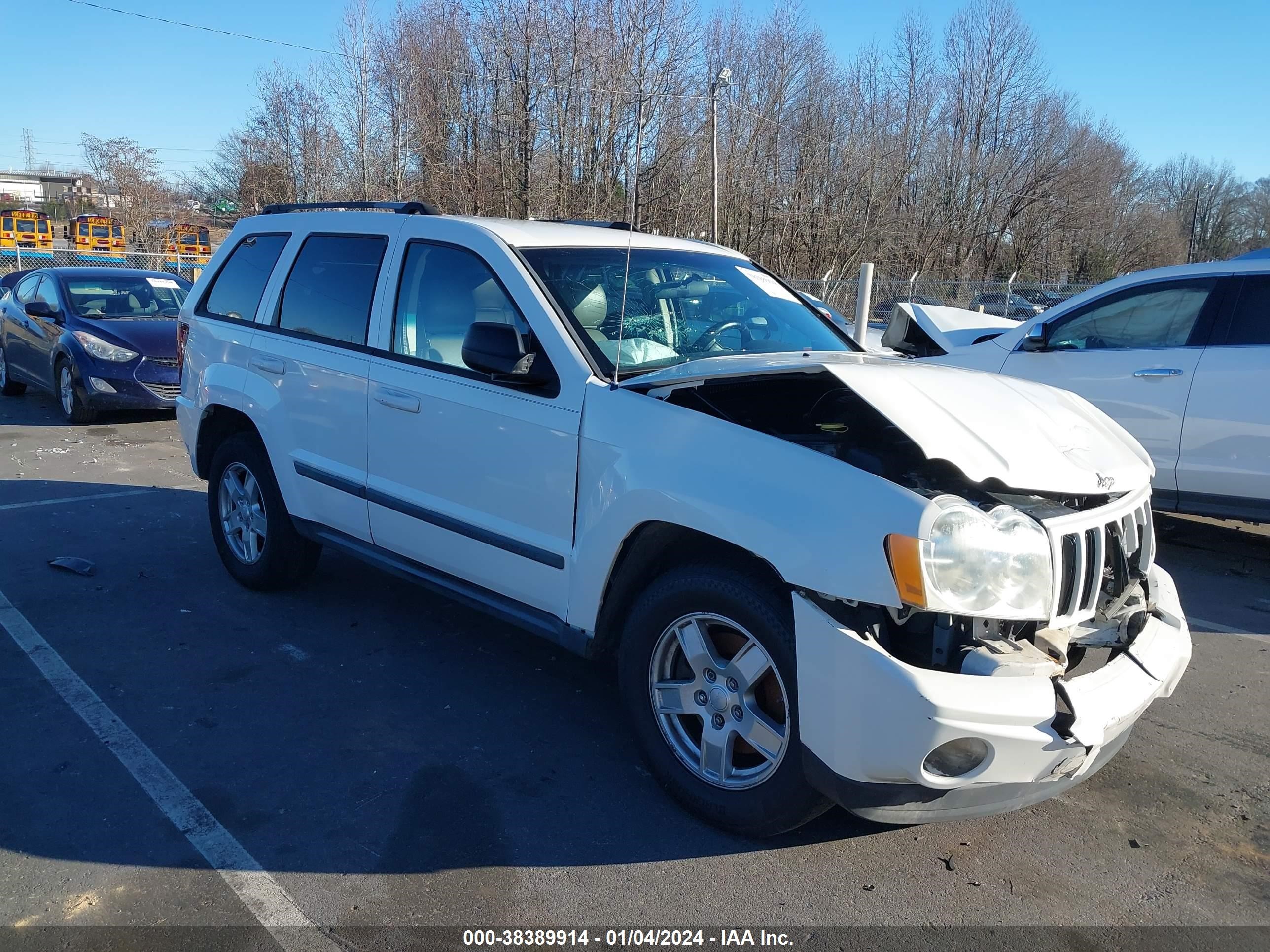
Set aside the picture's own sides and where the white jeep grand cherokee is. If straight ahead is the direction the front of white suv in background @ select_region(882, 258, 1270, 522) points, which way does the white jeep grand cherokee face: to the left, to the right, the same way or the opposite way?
the opposite way

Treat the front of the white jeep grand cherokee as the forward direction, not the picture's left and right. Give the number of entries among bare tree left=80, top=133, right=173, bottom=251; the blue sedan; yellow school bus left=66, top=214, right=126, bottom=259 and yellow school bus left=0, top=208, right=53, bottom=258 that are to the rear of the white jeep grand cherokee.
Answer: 4

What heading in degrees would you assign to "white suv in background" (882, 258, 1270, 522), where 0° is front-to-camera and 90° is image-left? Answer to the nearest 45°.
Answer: approximately 90°

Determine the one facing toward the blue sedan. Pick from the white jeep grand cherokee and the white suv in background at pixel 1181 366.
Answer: the white suv in background

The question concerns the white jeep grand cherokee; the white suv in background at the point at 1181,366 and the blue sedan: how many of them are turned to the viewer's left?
1

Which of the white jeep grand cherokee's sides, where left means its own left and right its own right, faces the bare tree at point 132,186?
back

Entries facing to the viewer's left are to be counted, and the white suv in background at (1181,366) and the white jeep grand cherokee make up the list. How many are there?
1

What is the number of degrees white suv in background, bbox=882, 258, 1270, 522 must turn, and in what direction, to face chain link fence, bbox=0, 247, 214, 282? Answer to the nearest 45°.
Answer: approximately 45° to its right

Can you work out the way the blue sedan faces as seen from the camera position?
facing the viewer and to the right of the viewer

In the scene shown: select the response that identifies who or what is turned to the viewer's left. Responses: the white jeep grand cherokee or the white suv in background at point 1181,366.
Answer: the white suv in background

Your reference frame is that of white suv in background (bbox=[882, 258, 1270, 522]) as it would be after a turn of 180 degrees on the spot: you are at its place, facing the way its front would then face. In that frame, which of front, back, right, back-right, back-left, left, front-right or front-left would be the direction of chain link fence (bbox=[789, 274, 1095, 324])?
left

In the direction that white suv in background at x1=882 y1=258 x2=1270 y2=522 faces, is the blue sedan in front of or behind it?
in front

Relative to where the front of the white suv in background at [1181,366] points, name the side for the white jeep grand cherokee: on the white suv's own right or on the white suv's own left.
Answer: on the white suv's own left

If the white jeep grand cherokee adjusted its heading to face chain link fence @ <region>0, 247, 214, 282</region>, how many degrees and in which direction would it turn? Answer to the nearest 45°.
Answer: approximately 180°
